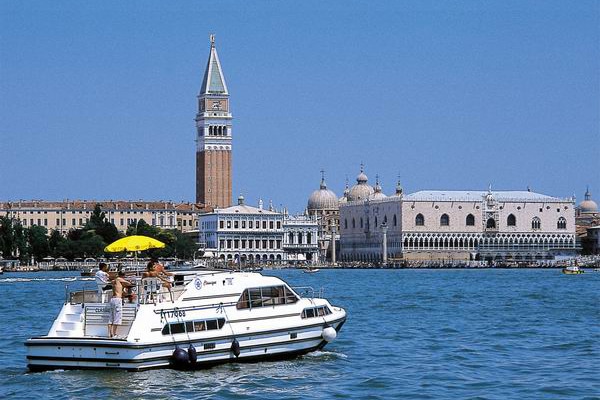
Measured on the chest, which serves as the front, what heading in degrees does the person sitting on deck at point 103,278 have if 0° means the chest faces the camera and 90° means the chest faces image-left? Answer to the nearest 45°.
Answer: approximately 270°

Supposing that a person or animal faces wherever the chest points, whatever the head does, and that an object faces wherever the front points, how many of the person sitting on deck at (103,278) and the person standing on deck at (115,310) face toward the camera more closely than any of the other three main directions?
0

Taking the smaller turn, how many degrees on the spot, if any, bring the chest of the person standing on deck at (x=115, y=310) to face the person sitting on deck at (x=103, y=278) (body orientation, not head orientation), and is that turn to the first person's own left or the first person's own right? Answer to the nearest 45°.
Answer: approximately 45° to the first person's own left

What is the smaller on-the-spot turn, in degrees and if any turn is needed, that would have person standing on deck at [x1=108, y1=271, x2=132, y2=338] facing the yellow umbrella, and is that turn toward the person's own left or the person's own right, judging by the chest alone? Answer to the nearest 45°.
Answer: approximately 45° to the person's own left

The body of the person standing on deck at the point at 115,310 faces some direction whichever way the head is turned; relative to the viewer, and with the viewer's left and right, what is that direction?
facing away from the viewer and to the right of the viewer

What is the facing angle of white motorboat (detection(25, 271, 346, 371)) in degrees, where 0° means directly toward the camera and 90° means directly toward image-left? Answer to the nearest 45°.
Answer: approximately 225°
